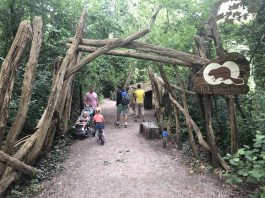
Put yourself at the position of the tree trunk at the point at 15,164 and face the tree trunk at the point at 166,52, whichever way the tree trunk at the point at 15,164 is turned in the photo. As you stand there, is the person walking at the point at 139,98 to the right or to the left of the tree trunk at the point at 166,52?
left

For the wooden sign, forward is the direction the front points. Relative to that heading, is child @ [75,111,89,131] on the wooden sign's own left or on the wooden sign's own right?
on the wooden sign's own right

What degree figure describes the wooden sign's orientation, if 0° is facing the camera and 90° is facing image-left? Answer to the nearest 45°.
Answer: approximately 0°
